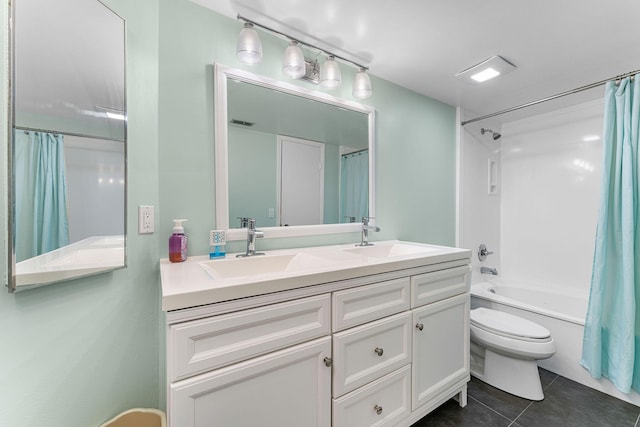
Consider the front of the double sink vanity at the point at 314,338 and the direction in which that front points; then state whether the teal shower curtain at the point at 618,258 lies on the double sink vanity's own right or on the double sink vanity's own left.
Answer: on the double sink vanity's own left

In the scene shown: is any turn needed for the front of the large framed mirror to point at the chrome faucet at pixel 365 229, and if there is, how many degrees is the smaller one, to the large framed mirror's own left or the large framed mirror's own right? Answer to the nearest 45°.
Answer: approximately 45° to the large framed mirror's own left

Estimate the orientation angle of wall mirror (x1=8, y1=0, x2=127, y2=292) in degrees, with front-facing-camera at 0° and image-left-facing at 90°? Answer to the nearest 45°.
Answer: approximately 315°

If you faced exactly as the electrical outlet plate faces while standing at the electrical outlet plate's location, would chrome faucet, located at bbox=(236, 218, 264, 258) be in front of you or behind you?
in front

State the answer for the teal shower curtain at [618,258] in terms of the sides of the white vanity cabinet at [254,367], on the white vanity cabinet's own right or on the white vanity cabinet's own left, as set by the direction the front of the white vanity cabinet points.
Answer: on the white vanity cabinet's own left

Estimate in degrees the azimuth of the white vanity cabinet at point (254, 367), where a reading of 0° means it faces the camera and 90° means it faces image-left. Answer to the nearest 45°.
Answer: approximately 315°

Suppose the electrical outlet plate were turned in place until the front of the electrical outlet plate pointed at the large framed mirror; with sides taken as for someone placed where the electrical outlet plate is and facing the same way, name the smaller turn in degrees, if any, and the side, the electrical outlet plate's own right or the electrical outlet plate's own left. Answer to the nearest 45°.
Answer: approximately 45° to the electrical outlet plate's own left

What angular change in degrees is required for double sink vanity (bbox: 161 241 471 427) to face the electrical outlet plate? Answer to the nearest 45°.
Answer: approximately 135° to its right

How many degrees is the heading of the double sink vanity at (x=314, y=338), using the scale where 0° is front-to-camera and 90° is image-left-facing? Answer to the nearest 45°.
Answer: approximately 315°

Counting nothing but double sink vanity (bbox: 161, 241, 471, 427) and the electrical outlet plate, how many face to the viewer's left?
0

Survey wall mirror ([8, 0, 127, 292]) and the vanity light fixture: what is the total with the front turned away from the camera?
0

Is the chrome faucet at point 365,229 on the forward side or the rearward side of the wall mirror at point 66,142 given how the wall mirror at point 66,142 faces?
on the forward side
